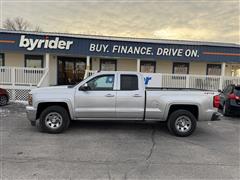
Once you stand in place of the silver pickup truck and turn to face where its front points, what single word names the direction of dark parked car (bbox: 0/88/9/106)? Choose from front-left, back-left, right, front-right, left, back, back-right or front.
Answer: front-right

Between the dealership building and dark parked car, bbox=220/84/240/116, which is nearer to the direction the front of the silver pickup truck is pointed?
the dealership building

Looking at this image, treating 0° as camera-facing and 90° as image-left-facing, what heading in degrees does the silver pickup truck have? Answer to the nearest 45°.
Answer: approximately 90°

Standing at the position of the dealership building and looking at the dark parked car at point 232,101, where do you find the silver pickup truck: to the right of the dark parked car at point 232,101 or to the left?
right

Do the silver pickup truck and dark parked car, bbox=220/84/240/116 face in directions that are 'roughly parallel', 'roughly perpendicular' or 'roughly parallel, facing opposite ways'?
roughly perpendicular

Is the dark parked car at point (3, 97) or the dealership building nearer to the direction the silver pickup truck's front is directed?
the dark parked car

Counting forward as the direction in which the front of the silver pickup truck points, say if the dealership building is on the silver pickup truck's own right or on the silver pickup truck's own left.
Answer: on the silver pickup truck's own right
